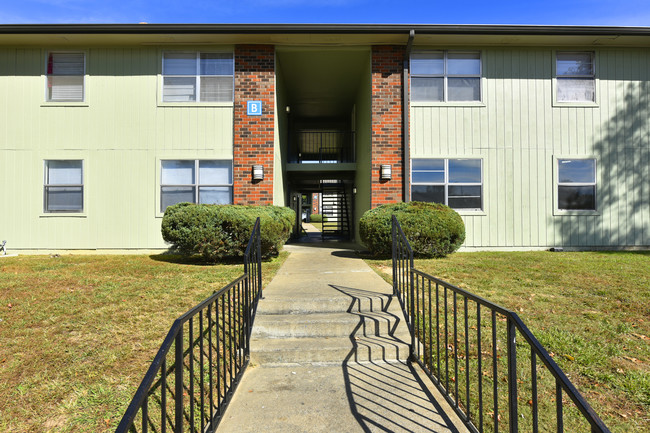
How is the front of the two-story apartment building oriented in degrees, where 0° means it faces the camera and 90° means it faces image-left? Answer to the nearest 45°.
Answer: approximately 0°

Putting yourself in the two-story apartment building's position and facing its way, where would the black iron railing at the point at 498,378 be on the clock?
The black iron railing is roughly at 12 o'clock from the two-story apartment building.

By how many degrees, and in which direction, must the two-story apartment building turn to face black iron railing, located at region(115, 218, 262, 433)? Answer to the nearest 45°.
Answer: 0° — it already faces it

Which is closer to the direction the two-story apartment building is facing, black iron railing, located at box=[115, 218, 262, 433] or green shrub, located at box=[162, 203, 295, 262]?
the black iron railing

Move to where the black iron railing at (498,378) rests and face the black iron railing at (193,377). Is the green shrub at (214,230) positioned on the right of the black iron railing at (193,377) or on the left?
right
